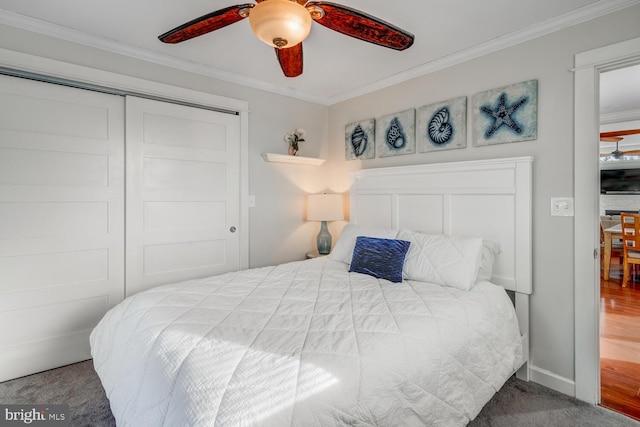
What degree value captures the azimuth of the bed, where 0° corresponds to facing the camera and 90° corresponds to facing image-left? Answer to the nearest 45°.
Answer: approximately 45°

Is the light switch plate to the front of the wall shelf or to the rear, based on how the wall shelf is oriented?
to the front

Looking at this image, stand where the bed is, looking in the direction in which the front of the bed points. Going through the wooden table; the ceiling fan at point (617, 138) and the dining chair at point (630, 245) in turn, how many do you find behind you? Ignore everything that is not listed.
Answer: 3

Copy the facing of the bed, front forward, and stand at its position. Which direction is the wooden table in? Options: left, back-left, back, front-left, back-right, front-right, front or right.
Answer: back

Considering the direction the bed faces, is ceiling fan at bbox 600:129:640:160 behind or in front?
behind

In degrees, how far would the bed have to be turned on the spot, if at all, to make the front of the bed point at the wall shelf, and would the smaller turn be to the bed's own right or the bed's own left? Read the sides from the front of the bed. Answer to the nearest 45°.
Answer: approximately 135° to the bed's own right

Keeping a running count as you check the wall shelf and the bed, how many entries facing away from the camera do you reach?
0

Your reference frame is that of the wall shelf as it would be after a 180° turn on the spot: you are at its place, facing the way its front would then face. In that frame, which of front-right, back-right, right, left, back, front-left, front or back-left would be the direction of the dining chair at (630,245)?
back-right

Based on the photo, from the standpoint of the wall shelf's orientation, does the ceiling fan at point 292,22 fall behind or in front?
in front

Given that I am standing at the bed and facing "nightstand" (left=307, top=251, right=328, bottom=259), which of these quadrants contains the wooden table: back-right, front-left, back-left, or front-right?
front-right

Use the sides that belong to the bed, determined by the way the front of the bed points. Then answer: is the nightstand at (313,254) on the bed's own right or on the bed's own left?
on the bed's own right

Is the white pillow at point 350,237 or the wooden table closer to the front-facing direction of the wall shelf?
the white pillow
